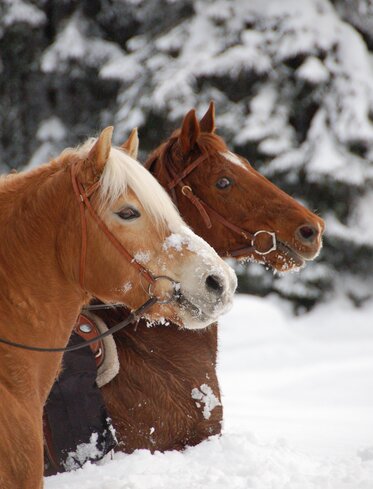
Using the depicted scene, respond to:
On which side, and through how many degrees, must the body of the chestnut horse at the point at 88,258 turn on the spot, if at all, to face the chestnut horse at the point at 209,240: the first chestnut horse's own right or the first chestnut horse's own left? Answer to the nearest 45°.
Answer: approximately 45° to the first chestnut horse's own left

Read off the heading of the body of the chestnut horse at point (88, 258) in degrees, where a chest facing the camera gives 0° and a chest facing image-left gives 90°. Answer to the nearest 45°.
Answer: approximately 270°
